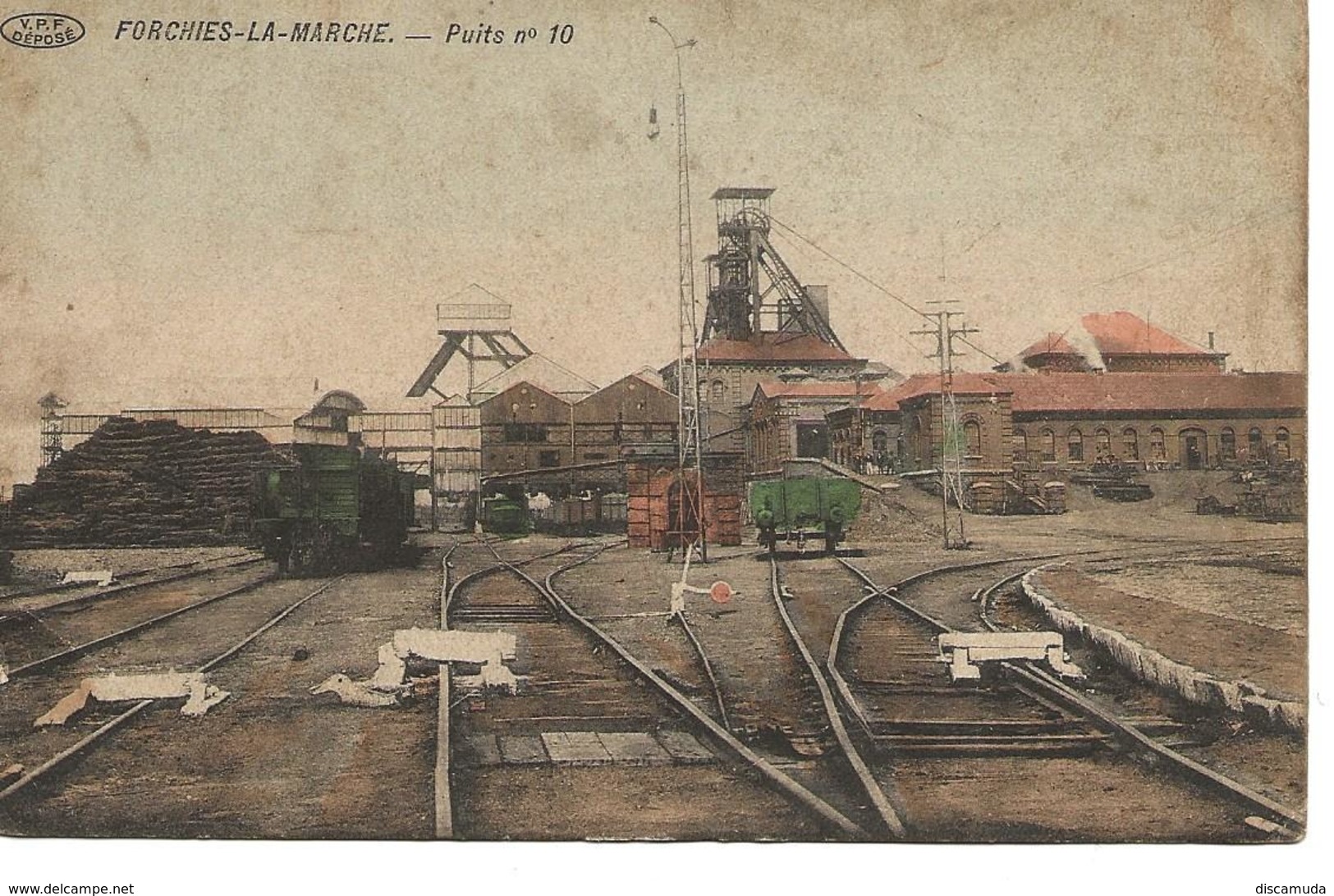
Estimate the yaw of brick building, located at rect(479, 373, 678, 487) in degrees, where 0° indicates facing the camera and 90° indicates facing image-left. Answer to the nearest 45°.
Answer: approximately 0°

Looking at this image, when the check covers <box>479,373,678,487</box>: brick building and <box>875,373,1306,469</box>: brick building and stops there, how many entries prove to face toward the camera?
2

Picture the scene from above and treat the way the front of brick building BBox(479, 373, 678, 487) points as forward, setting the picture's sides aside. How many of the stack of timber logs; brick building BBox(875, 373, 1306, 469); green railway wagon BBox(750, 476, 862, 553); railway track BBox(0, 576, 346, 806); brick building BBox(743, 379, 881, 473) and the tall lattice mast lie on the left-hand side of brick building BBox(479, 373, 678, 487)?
4

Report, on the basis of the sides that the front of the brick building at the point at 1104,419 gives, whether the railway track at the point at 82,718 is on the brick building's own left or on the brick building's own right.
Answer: on the brick building's own right

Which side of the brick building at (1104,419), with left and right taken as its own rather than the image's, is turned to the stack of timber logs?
right
